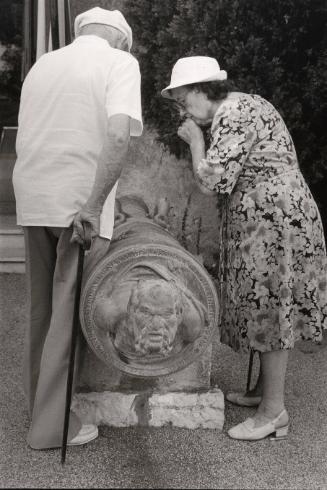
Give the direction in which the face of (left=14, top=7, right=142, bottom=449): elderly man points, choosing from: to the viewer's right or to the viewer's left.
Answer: to the viewer's right

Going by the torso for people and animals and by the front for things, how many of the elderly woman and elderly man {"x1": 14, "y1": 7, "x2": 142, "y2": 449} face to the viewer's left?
1

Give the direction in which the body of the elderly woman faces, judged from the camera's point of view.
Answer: to the viewer's left

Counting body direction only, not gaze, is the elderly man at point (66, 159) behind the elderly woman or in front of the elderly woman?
in front

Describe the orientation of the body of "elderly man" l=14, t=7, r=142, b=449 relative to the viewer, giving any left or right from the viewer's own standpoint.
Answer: facing away from the viewer and to the right of the viewer

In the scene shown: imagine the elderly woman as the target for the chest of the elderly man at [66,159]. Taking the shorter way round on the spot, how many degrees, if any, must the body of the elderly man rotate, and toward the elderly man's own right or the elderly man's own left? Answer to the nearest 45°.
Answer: approximately 45° to the elderly man's own right
